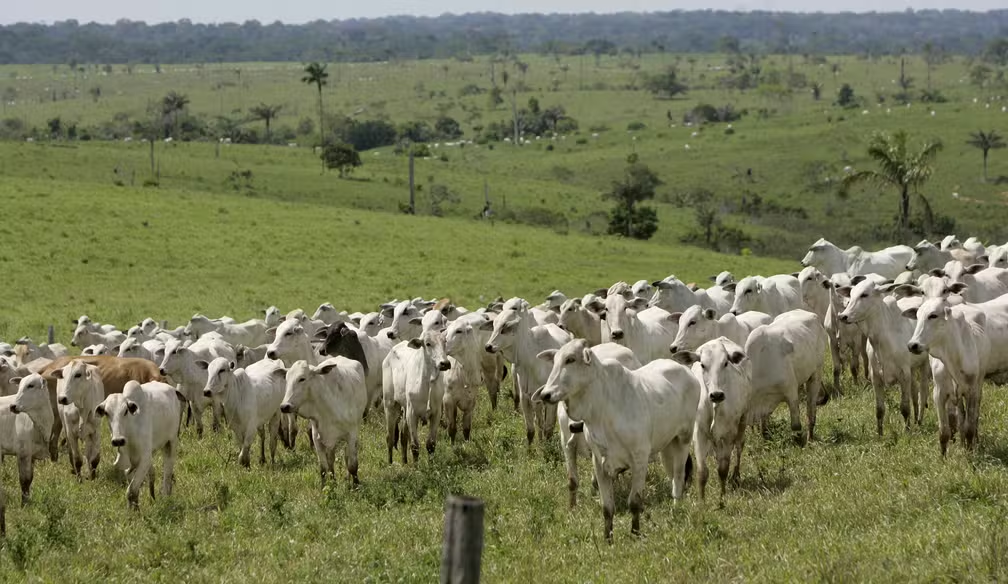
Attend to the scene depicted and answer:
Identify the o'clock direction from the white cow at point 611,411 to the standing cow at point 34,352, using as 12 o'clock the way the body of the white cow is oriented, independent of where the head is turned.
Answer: The standing cow is roughly at 3 o'clock from the white cow.

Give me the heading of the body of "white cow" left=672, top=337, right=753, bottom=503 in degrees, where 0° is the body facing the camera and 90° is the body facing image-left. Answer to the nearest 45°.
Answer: approximately 0°

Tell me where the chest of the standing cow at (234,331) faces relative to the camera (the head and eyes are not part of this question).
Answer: to the viewer's left

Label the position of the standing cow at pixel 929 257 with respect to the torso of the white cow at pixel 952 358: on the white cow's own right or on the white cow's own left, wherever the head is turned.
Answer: on the white cow's own right

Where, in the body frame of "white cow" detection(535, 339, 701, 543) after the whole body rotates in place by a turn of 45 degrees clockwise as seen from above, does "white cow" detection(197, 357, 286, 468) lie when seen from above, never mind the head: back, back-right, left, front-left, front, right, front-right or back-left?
front-right

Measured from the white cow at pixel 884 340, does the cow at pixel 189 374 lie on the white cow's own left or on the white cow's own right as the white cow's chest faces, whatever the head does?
on the white cow's own right

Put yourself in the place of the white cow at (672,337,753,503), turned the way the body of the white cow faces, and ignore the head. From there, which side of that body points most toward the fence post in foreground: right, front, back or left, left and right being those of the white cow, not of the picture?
front

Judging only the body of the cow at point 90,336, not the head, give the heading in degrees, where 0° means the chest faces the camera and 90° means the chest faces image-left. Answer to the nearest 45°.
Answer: approximately 90°

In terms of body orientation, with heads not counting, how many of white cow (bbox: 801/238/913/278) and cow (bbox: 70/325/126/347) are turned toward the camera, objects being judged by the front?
0

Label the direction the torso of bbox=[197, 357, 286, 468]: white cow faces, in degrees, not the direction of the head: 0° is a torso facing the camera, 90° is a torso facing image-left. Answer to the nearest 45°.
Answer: approximately 45°

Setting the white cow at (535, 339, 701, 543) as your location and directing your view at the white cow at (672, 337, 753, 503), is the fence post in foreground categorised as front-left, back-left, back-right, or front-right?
back-right

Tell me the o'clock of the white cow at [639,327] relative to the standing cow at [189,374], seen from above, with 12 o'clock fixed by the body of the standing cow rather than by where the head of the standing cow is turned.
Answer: The white cow is roughly at 8 o'clock from the standing cow.
